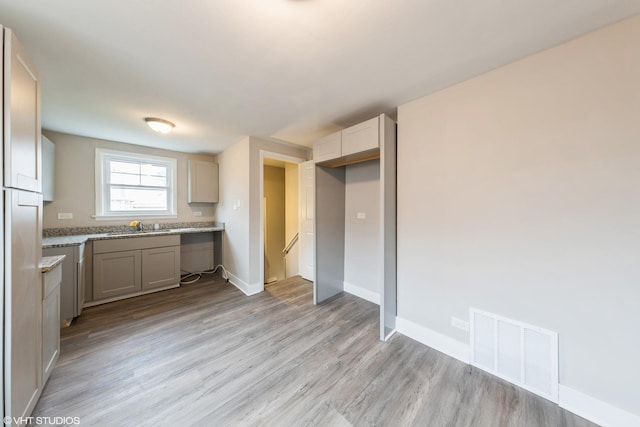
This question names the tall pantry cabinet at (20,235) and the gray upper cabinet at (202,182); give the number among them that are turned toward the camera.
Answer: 1

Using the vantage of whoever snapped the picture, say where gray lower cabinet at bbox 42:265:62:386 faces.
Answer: facing to the right of the viewer

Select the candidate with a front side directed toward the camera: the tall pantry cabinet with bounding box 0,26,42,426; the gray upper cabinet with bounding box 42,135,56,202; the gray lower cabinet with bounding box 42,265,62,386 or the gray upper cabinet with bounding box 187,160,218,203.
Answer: the gray upper cabinet with bounding box 187,160,218,203

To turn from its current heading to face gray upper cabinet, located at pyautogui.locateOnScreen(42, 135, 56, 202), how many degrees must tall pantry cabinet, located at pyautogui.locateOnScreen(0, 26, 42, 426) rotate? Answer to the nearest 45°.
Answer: approximately 90° to its left

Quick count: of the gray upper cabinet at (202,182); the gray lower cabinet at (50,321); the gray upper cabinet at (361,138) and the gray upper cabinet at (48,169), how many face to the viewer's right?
2

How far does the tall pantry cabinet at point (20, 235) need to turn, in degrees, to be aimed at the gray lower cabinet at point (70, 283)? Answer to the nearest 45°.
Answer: approximately 90° to its left

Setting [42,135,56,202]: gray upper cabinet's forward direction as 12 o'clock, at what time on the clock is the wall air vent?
The wall air vent is roughly at 2 o'clock from the gray upper cabinet.

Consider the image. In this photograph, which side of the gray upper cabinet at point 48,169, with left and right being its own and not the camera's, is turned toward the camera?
right

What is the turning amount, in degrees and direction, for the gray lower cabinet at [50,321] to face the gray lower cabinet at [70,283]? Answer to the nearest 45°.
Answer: approximately 90° to its left

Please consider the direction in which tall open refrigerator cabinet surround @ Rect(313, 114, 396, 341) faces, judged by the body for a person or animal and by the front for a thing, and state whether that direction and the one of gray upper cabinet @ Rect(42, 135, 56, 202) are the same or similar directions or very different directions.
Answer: very different directions

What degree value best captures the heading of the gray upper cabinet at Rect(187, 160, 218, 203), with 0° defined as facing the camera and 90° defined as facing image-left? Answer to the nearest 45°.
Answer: approximately 0°
